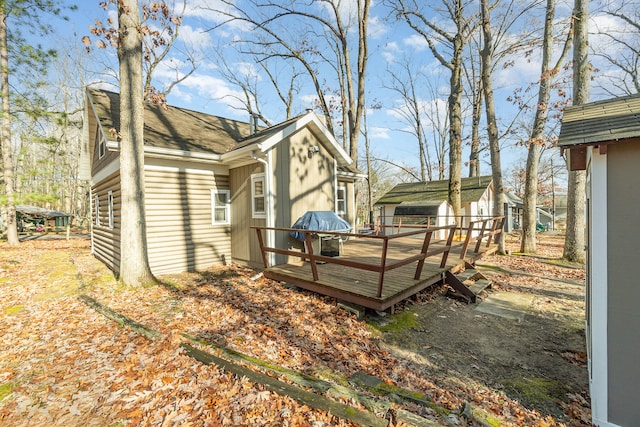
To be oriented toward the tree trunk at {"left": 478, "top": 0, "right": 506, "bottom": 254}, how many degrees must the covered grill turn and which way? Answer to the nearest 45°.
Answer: approximately 90° to its left

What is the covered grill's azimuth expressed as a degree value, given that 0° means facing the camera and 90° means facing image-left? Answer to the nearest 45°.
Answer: approximately 315°

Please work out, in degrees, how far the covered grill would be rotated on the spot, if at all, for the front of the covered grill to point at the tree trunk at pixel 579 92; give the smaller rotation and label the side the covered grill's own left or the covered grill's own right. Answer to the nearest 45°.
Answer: approximately 45° to the covered grill's own left

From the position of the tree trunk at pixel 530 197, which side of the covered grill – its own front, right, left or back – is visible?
left
